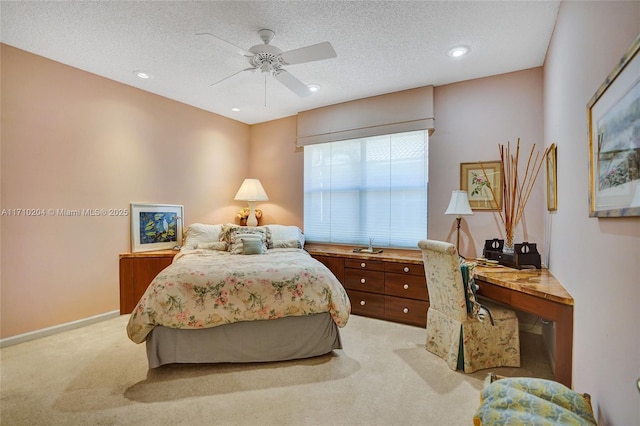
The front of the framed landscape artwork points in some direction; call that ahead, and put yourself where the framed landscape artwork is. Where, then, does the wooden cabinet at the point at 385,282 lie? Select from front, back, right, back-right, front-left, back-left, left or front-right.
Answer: front-right

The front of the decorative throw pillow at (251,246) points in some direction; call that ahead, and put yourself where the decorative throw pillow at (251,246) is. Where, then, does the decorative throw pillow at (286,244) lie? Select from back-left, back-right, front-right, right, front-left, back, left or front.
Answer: back-left

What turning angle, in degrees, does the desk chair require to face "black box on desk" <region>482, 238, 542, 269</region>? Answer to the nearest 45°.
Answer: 0° — it already faces it

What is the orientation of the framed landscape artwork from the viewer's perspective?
to the viewer's left

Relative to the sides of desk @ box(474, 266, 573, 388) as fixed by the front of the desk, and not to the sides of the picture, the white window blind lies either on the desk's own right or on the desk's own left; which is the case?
on the desk's own right

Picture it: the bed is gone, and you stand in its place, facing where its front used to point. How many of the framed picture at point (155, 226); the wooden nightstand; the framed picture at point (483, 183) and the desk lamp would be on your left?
2

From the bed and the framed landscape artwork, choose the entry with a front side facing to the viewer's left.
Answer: the framed landscape artwork

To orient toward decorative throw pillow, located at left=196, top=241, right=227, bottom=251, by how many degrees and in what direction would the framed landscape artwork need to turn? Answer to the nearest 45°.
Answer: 0° — it already faces it

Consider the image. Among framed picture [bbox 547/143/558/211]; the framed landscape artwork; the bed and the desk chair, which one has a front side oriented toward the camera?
the bed

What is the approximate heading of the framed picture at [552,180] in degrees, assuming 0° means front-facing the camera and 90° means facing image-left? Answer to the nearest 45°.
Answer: approximately 90°

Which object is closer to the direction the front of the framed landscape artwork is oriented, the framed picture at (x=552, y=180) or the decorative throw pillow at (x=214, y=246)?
the decorative throw pillow

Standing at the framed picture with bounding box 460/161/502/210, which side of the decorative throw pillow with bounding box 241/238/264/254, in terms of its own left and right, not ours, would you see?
left

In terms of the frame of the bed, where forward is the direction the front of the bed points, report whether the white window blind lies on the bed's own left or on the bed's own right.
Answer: on the bed's own left

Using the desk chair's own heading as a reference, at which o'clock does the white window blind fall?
The white window blind is roughly at 9 o'clock from the desk chair.

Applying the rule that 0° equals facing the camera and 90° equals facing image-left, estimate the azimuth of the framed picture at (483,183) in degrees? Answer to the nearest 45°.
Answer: approximately 0°

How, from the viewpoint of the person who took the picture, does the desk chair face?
facing away from the viewer and to the right of the viewer
